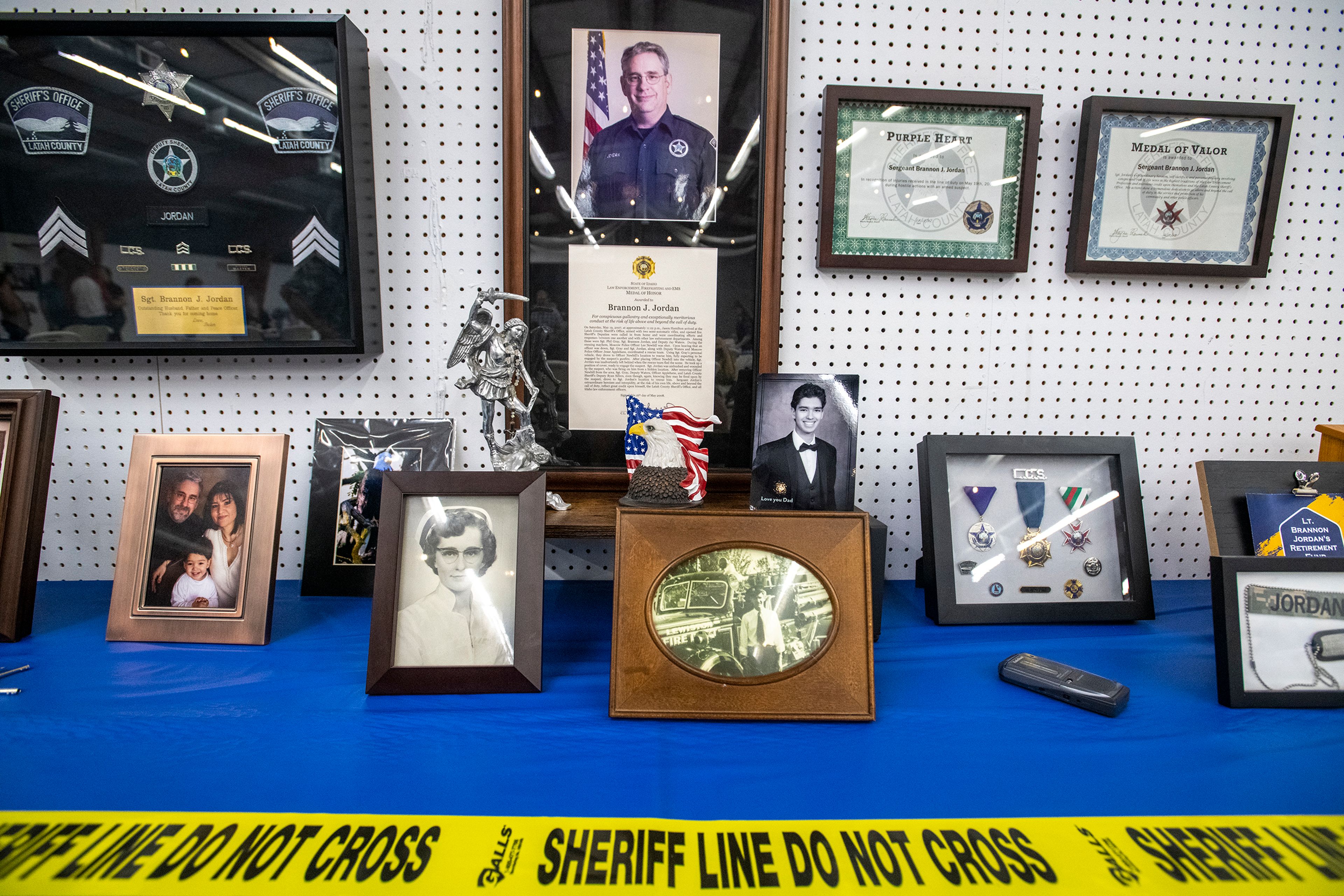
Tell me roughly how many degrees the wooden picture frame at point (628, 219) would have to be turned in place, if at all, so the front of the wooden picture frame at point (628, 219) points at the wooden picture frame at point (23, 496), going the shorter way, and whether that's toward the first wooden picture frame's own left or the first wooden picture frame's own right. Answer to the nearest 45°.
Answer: approximately 90° to the first wooden picture frame's own right

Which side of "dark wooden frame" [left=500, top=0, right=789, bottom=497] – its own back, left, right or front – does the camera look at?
front

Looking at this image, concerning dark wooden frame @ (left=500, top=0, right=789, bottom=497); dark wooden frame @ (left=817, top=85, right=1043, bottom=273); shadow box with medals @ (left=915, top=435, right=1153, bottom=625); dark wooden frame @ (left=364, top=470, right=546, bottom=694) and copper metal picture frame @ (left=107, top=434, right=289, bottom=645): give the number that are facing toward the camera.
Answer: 5

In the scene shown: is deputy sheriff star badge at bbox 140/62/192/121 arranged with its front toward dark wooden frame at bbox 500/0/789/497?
no

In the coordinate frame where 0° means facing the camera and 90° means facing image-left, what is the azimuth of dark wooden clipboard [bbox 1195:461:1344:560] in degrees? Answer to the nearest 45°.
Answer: approximately 0°

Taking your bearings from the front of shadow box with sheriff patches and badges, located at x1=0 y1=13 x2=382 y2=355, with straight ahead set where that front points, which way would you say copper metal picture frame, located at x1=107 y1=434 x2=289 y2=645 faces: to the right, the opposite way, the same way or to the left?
the same way

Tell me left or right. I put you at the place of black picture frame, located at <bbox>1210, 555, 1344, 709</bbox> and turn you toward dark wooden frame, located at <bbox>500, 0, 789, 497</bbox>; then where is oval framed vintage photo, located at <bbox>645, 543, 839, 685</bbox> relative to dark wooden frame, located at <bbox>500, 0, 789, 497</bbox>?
left

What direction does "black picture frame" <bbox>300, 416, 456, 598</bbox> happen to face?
toward the camera

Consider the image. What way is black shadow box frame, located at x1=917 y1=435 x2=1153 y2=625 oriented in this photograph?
toward the camera

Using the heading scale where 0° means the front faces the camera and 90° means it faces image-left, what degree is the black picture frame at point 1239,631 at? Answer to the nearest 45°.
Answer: approximately 0°

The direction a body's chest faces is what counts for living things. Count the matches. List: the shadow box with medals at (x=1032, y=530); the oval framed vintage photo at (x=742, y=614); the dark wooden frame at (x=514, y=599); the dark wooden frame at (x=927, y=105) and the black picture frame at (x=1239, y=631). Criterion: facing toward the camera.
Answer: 5
